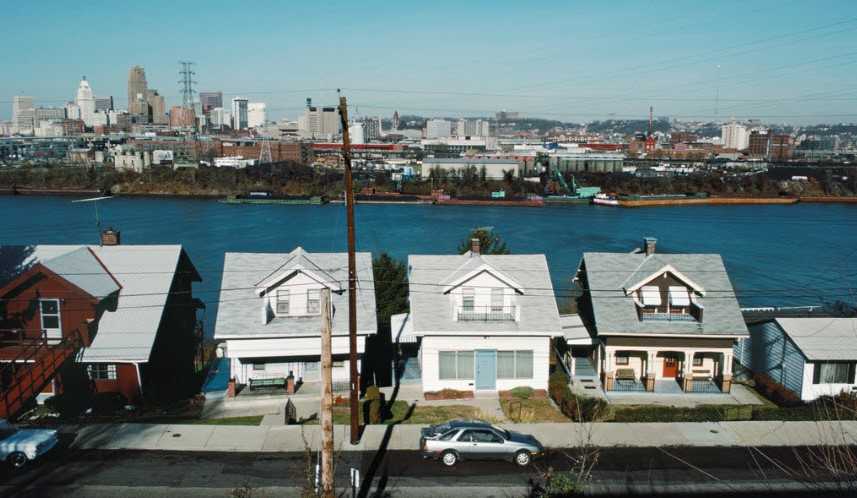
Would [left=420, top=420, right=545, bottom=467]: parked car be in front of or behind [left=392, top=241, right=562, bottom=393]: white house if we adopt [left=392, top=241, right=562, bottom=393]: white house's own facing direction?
in front

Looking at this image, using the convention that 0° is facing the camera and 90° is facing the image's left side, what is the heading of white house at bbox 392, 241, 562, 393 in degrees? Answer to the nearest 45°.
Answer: approximately 0°

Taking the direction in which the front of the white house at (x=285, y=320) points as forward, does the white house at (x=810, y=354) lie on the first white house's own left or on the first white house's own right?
on the first white house's own left

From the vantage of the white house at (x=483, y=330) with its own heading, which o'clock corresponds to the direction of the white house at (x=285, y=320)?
the white house at (x=285, y=320) is roughly at 3 o'clock from the white house at (x=483, y=330).

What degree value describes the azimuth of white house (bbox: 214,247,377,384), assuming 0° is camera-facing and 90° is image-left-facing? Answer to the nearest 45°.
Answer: approximately 0°

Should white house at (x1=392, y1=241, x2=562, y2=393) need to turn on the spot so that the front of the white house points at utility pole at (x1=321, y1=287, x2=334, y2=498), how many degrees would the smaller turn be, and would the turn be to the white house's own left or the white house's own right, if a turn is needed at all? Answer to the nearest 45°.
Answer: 0° — it already faces it

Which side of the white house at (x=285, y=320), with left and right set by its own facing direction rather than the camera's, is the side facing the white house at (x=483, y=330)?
left

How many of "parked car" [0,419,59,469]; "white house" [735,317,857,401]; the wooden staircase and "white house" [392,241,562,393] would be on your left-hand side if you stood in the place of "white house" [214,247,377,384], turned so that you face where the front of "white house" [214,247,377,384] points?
2
